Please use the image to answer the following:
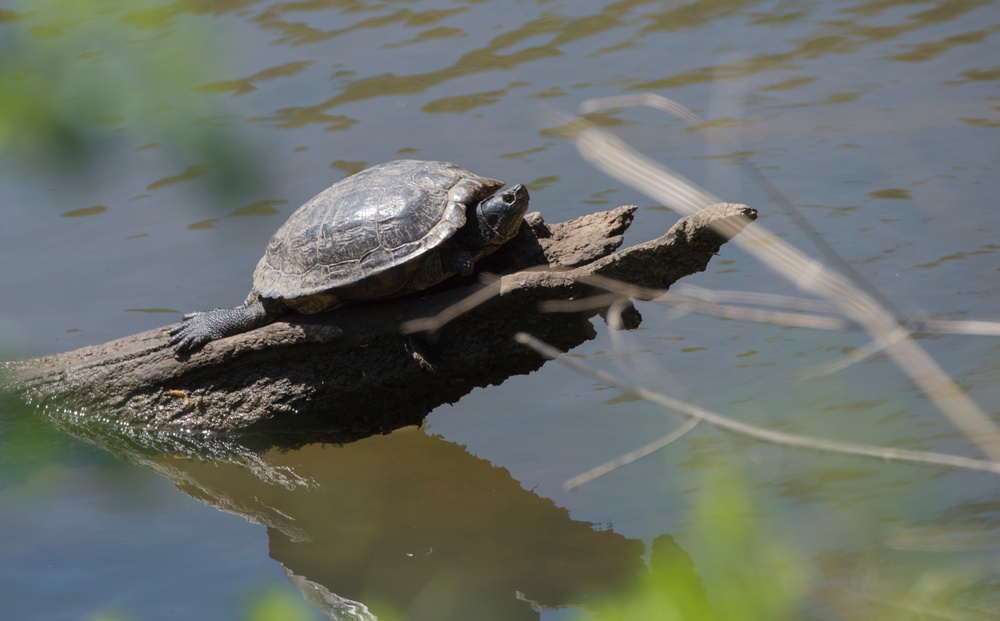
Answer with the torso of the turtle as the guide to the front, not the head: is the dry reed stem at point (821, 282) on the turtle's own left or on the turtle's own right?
on the turtle's own right

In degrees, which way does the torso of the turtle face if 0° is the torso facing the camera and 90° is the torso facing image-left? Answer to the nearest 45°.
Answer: approximately 270°
